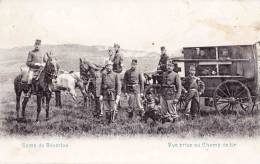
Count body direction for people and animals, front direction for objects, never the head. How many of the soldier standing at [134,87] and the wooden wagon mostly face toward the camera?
1

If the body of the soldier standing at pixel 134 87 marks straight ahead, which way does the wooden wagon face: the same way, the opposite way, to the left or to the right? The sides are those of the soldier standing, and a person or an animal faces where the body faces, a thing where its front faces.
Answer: to the right

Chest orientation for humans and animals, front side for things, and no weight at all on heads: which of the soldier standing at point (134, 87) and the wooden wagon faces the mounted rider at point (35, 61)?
the wooden wagon

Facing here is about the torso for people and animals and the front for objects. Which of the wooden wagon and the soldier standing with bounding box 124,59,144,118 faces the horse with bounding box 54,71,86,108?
the wooden wagon

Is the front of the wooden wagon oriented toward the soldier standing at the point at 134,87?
yes

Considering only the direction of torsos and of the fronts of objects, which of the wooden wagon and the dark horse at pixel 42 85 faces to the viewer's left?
the wooden wagon

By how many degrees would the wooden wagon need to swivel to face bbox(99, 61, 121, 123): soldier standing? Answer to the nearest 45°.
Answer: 0° — it already faces them

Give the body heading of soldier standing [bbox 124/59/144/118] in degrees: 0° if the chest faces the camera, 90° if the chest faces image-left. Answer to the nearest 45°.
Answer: approximately 0°

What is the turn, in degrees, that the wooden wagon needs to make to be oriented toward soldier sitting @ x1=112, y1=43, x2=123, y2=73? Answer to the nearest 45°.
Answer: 0° — it already faces them

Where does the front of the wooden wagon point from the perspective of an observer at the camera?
facing to the left of the viewer
